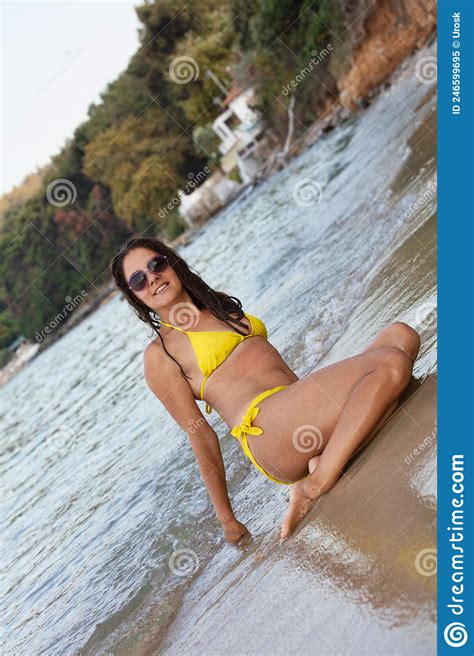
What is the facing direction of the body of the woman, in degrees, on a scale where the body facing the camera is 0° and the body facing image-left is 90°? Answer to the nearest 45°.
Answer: approximately 315°
